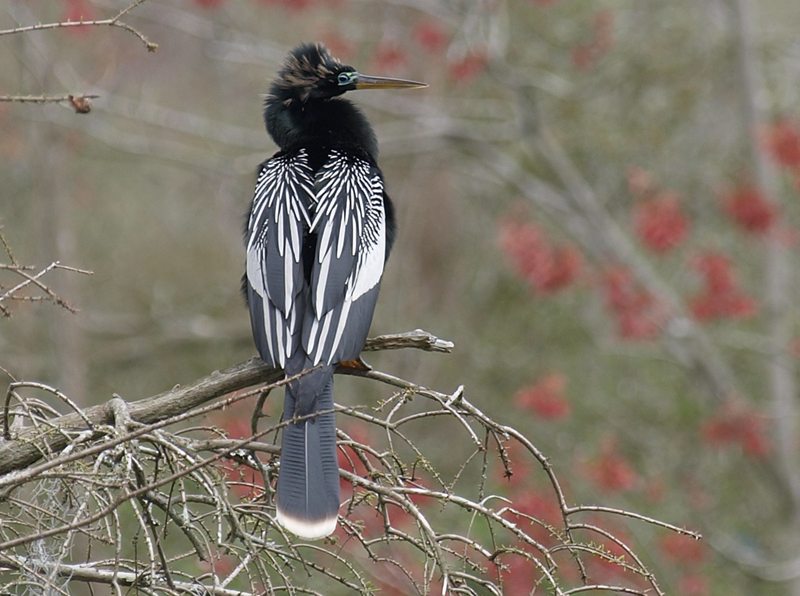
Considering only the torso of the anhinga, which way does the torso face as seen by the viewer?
away from the camera

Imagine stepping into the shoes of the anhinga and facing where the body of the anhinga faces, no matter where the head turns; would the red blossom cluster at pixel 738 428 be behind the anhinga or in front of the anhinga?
in front

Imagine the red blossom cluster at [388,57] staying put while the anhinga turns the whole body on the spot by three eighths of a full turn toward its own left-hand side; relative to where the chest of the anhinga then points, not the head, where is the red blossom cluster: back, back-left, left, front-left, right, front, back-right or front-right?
back-right

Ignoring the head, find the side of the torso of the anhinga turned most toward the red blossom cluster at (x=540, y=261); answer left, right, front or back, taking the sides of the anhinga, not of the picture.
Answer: front

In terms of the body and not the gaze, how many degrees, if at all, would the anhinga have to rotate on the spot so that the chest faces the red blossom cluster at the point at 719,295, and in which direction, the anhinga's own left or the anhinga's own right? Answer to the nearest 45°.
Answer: approximately 45° to the anhinga's own right

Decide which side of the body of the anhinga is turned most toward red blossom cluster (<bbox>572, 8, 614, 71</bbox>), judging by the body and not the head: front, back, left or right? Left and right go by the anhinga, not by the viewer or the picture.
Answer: front

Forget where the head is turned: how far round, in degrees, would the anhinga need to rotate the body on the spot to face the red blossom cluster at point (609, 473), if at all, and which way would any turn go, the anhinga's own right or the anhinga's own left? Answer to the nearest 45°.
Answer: approximately 45° to the anhinga's own right

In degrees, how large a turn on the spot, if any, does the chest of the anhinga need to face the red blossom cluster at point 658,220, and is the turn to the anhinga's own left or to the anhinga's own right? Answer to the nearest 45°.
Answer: approximately 45° to the anhinga's own right
